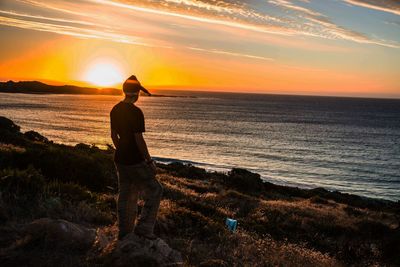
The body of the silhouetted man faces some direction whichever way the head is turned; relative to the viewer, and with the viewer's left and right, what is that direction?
facing away from the viewer and to the right of the viewer

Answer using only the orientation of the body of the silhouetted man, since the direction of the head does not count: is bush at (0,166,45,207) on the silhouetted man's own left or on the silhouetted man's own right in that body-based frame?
on the silhouetted man's own left
